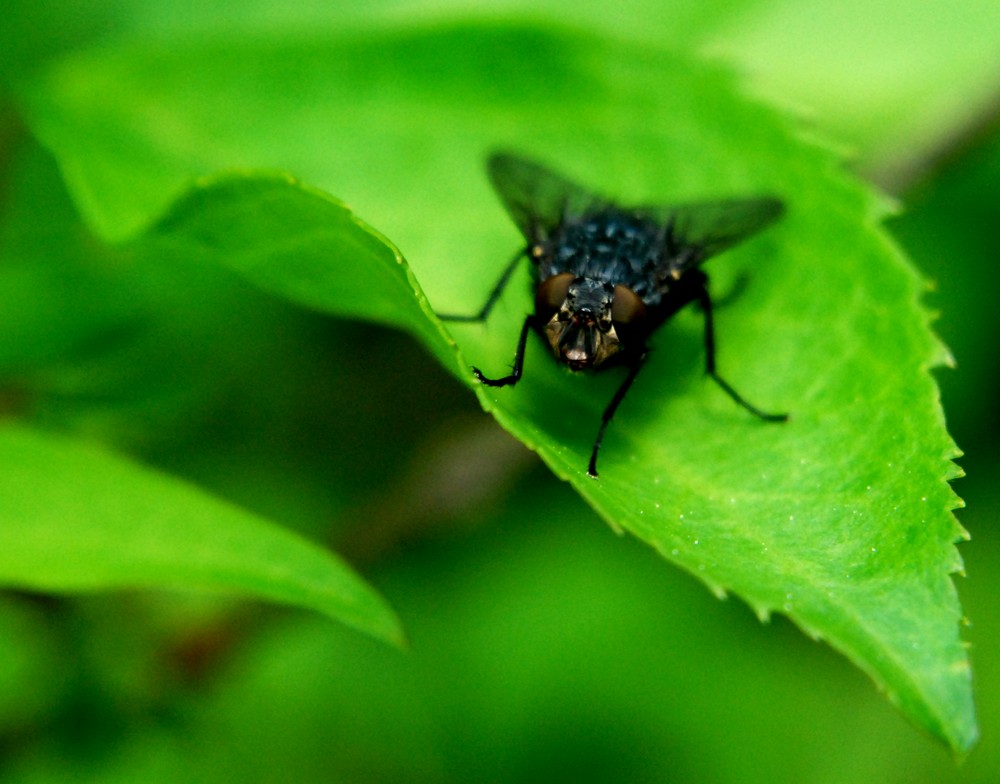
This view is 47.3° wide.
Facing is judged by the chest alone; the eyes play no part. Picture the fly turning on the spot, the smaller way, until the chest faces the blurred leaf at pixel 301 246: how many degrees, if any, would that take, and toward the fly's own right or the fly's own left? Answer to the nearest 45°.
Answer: approximately 45° to the fly's own right

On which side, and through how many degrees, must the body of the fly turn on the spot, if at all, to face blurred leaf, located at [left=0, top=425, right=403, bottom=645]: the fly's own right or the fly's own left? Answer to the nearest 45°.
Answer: approximately 90° to the fly's own right

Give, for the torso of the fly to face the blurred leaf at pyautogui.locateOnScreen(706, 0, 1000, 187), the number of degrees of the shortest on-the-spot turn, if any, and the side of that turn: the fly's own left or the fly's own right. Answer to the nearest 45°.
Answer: approximately 180°

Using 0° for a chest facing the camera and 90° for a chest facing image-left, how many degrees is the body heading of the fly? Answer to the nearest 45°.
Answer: approximately 0°
